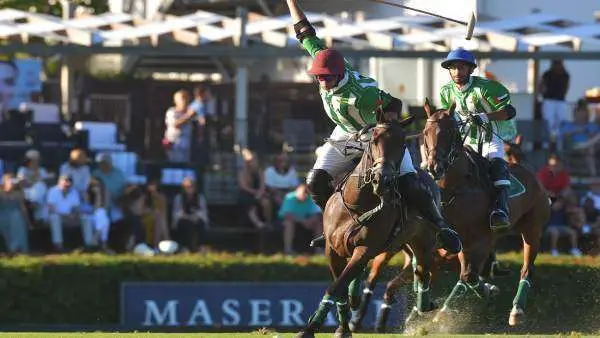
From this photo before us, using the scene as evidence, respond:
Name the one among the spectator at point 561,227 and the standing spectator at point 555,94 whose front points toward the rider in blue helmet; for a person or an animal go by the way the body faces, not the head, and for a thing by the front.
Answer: the spectator

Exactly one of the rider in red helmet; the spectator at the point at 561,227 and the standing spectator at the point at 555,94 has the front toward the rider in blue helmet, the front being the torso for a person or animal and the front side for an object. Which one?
the spectator

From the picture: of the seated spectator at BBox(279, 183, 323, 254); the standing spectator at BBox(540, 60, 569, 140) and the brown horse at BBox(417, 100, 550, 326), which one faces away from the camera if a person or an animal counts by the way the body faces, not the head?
the standing spectator

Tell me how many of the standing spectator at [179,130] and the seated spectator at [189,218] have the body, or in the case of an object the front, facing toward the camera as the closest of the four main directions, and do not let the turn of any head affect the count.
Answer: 2

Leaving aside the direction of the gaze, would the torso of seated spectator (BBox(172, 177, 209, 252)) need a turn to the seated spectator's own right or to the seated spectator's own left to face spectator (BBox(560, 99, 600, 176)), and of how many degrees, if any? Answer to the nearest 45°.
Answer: approximately 90° to the seated spectator's own left

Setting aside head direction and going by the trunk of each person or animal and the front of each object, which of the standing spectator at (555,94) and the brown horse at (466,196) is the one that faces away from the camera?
the standing spectator

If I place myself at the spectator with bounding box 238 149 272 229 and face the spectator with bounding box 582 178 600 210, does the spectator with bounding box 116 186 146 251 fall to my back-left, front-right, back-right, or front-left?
back-right

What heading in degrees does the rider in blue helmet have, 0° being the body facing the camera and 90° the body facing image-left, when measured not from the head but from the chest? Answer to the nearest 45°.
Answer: approximately 45°
